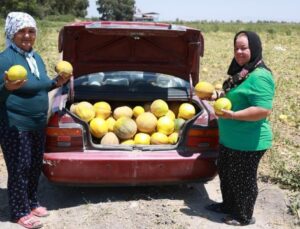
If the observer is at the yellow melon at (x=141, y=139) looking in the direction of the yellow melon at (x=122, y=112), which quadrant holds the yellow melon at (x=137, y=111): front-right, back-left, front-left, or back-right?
front-right

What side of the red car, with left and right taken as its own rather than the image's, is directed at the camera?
back
